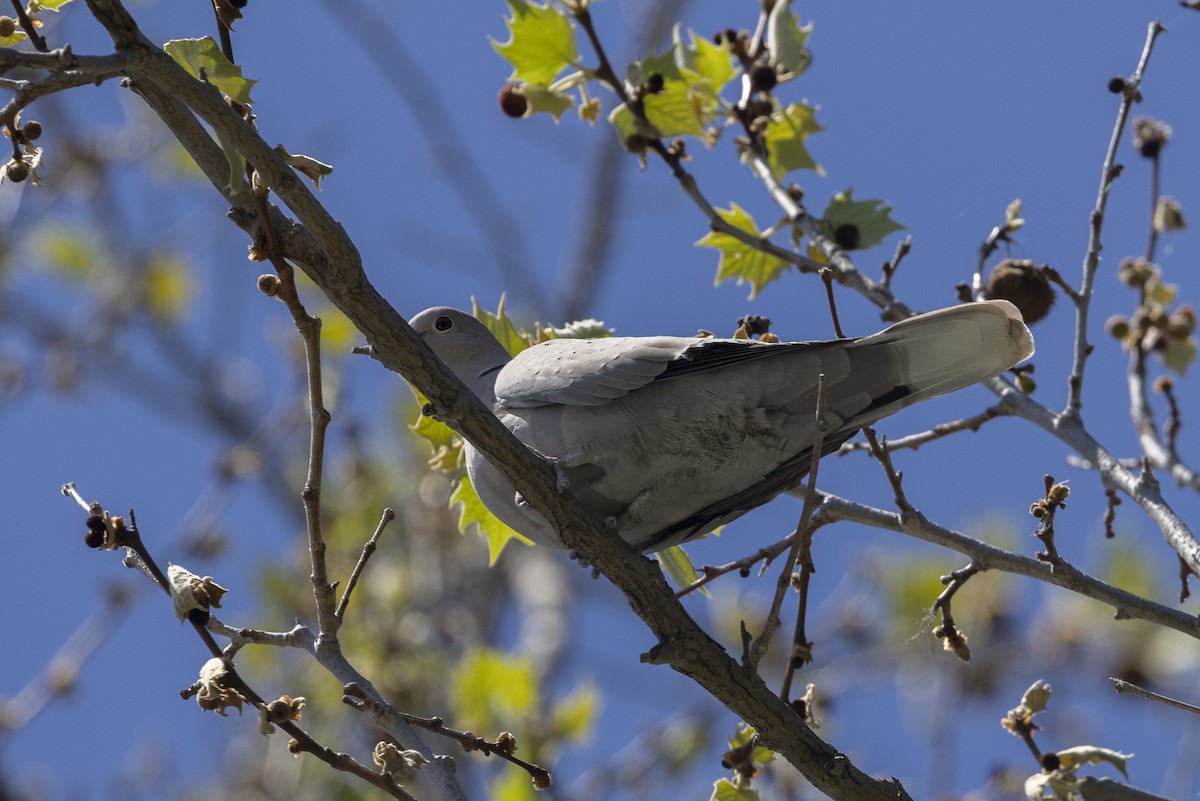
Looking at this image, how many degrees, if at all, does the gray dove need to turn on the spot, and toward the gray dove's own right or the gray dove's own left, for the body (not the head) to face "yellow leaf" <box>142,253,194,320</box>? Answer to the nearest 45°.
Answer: approximately 45° to the gray dove's own right

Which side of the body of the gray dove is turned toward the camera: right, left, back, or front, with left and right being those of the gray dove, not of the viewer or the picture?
left

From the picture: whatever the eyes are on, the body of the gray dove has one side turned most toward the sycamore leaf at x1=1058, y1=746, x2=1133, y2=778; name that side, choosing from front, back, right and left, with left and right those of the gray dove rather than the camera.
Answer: back
